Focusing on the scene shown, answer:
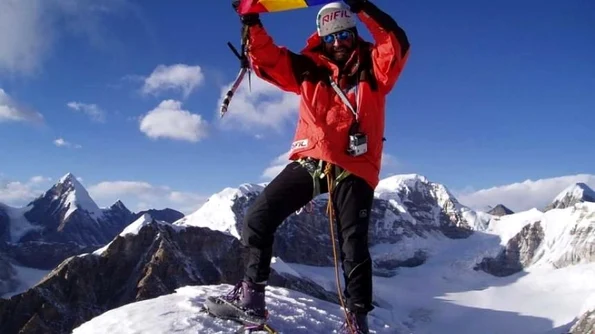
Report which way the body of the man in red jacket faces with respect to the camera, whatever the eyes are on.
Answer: toward the camera
